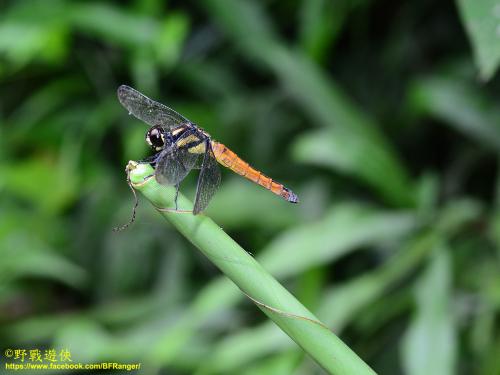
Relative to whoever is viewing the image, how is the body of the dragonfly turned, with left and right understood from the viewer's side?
facing to the left of the viewer

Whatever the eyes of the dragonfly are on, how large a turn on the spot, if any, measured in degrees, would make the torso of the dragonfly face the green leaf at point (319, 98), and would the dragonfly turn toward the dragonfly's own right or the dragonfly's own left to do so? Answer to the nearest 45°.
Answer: approximately 135° to the dragonfly's own right

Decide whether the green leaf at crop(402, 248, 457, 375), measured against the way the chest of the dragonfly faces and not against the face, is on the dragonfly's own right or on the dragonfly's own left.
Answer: on the dragonfly's own right

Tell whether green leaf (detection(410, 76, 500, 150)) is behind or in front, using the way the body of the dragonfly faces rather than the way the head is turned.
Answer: behind
